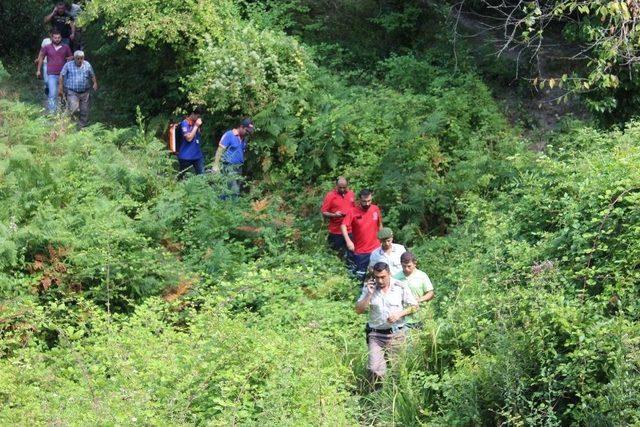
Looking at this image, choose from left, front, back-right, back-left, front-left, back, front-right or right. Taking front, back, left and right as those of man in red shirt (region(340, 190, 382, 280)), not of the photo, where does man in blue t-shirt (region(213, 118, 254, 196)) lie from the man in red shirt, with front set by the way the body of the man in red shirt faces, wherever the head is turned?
back-right

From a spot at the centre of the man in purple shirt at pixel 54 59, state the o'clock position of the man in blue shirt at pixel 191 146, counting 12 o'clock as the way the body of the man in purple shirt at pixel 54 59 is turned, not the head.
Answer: the man in blue shirt at pixel 191 146 is roughly at 11 o'clock from the man in purple shirt at pixel 54 59.

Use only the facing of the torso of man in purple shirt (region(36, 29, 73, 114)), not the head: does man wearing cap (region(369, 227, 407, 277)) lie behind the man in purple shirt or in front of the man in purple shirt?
in front

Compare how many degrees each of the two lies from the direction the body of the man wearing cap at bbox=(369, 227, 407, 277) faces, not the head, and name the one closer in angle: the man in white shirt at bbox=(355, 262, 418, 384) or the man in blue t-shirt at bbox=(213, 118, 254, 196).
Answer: the man in white shirt

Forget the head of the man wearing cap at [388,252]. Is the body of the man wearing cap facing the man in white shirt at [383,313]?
yes

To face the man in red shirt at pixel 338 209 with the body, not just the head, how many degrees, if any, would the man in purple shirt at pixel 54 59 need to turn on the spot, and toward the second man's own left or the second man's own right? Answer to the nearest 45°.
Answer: approximately 45° to the second man's own left

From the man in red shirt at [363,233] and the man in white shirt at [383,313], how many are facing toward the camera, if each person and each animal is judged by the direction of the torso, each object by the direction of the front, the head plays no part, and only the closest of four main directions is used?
2

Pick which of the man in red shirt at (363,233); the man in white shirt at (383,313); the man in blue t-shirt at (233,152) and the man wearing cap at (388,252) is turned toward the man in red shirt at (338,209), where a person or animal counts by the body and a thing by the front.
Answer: the man in blue t-shirt

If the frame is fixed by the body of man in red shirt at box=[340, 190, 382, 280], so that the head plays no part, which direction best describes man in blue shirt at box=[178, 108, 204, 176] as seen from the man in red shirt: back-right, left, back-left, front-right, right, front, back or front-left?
back-right

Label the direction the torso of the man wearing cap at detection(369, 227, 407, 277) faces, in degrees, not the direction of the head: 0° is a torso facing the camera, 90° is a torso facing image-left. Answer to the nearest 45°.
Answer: approximately 0°
